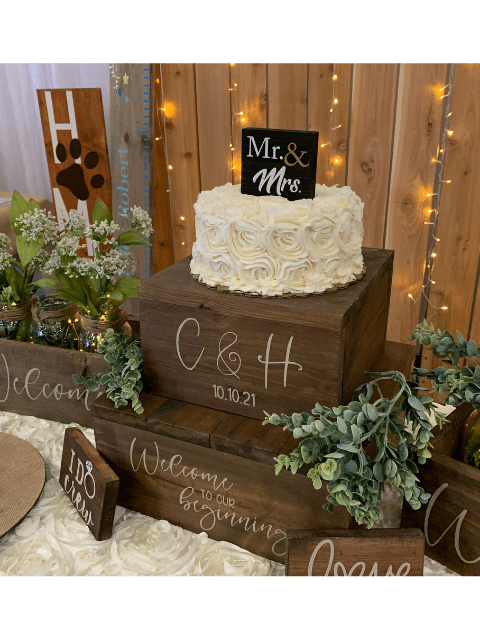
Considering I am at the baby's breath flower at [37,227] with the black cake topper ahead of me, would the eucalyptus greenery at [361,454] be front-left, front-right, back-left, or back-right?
front-right

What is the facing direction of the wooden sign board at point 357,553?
toward the camera

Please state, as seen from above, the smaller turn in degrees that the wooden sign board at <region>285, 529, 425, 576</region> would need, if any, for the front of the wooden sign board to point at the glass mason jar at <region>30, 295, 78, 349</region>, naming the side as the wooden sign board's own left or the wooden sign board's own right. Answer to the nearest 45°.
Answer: approximately 135° to the wooden sign board's own right

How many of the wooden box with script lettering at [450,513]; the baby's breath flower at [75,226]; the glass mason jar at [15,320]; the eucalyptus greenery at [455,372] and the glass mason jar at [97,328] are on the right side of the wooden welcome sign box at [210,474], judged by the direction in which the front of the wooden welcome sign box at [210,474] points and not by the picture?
3

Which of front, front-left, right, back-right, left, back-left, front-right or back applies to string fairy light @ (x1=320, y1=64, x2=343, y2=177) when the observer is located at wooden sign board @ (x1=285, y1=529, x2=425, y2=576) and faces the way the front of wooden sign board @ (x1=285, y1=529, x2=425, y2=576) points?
back

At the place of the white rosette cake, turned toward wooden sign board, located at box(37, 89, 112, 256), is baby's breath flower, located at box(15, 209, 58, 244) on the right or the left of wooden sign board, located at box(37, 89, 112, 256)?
left

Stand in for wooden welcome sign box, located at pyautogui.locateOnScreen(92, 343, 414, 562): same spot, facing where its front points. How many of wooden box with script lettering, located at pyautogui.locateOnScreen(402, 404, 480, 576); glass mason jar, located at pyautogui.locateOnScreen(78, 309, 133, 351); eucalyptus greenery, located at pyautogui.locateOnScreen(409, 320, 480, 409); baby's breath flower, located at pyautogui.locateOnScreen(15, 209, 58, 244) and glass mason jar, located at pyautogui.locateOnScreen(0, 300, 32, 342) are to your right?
3

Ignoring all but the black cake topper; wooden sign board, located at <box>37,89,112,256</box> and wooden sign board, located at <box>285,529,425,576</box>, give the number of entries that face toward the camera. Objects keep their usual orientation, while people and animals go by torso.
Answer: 3

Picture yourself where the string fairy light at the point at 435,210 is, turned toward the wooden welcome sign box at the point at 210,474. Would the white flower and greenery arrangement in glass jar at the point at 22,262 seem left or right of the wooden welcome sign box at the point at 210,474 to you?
right

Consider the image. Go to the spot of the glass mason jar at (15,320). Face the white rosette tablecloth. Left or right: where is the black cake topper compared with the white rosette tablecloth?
left

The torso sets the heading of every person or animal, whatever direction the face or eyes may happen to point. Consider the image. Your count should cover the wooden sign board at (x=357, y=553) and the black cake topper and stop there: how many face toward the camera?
2

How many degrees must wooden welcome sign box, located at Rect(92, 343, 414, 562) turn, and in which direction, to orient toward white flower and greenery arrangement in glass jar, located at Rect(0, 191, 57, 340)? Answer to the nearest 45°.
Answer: approximately 90° to its right

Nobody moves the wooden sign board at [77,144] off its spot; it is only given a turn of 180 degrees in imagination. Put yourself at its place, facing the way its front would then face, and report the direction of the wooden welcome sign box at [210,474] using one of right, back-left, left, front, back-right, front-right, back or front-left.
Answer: back
